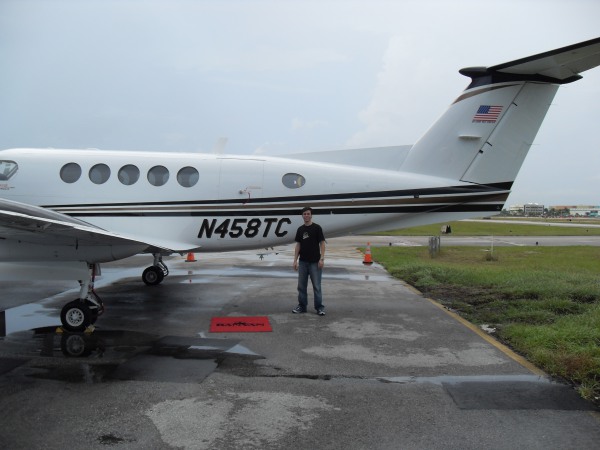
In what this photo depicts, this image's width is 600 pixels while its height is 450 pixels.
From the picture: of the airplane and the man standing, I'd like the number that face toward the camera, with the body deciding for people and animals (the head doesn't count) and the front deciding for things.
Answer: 1

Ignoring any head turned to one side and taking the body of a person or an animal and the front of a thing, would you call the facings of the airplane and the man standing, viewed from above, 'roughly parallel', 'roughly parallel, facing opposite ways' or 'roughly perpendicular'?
roughly perpendicular

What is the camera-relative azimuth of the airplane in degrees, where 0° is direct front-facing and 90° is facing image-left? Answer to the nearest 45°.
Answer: approximately 90°

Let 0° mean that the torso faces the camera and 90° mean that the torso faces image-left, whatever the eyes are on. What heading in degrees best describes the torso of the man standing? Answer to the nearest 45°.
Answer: approximately 0°
